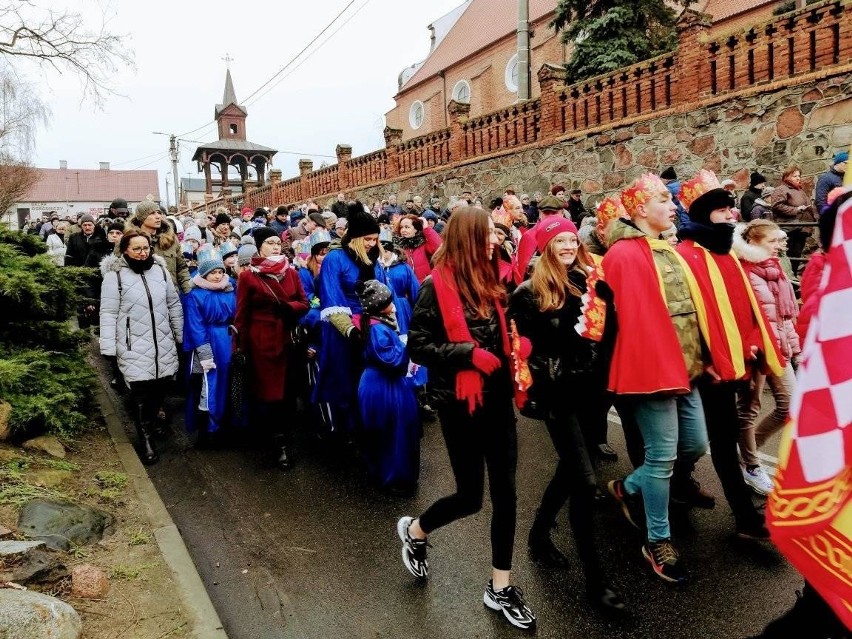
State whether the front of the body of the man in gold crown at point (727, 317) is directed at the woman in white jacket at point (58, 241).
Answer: no

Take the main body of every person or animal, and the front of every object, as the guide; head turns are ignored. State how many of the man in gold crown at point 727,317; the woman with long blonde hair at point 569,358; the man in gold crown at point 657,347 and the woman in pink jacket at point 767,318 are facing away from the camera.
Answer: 0

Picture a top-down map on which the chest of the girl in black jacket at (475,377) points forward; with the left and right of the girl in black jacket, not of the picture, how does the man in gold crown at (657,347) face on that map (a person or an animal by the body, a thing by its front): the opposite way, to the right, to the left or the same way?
the same way

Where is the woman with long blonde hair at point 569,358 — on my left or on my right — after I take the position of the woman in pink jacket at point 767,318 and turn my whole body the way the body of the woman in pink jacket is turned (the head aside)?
on my right

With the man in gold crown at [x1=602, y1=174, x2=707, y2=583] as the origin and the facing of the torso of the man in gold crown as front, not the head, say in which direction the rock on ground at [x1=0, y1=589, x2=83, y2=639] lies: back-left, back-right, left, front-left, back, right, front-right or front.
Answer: right

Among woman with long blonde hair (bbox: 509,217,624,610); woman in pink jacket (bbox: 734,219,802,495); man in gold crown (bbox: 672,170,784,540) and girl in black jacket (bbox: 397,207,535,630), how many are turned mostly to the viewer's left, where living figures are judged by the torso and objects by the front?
0

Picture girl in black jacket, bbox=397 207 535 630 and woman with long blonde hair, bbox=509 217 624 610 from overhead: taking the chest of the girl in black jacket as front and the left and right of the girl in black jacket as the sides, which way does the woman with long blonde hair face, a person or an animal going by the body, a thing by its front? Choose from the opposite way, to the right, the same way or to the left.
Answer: the same way

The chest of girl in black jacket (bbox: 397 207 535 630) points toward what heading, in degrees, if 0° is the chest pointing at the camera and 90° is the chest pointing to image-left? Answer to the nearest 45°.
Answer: approximately 315°

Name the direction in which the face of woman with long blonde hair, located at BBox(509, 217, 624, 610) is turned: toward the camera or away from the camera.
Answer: toward the camera

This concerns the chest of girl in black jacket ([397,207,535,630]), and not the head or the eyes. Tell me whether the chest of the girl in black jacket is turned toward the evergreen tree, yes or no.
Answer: no

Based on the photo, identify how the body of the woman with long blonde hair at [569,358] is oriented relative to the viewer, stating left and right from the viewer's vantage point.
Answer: facing the viewer and to the right of the viewer

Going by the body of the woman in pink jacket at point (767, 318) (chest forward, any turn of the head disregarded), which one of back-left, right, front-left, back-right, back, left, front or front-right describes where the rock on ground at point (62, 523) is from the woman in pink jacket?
right

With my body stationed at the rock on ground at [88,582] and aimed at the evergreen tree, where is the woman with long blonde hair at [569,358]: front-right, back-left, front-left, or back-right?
front-right

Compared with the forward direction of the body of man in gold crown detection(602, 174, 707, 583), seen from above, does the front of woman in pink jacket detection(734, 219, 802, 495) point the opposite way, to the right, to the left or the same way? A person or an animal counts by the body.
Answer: the same way

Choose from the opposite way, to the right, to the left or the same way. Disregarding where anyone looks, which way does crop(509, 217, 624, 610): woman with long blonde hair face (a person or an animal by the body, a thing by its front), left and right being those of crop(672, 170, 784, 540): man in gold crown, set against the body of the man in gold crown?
the same way

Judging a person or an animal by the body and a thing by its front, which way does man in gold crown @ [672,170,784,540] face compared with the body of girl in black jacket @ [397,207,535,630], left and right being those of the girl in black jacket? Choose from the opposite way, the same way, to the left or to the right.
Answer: the same way
